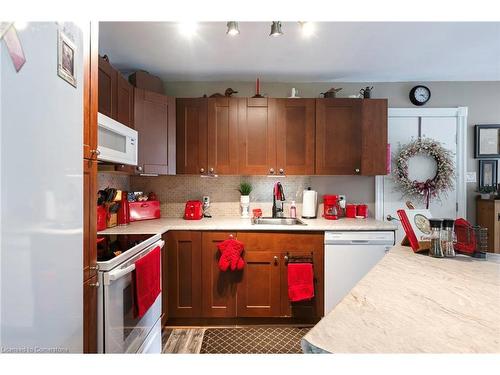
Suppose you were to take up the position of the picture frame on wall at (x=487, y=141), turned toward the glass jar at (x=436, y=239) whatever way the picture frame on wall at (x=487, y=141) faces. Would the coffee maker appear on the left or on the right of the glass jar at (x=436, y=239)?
right

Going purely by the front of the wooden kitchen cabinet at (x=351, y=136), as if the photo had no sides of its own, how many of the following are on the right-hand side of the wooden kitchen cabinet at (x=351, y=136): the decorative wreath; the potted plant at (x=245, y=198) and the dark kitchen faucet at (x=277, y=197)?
2

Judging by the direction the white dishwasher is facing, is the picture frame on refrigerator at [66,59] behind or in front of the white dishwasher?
in front

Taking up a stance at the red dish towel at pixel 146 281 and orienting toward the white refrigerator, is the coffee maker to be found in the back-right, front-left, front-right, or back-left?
back-left

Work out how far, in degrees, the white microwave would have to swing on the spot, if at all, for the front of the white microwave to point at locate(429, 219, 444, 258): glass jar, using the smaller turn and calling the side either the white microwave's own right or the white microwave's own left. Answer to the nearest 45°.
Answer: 0° — it already faces it

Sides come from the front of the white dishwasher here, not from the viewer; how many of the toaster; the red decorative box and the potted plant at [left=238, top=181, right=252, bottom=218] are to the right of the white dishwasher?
3

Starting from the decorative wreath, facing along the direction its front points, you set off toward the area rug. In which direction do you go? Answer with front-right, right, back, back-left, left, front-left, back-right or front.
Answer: front-right

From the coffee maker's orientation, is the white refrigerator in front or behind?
in front

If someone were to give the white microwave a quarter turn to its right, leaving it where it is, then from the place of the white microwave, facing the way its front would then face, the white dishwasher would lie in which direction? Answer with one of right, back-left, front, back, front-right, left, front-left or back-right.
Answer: back-left

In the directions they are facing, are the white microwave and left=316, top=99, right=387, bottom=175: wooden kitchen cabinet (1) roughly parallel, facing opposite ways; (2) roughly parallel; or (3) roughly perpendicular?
roughly perpendicular

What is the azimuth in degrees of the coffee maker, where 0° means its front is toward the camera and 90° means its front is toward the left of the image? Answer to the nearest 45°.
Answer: approximately 0°

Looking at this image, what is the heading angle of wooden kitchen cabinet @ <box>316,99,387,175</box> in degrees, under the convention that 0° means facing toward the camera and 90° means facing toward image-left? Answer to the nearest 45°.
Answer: approximately 0°

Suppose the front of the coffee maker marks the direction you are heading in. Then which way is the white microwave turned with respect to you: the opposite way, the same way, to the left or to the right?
to the left

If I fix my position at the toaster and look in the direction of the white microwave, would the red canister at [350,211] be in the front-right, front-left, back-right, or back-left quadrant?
back-left
